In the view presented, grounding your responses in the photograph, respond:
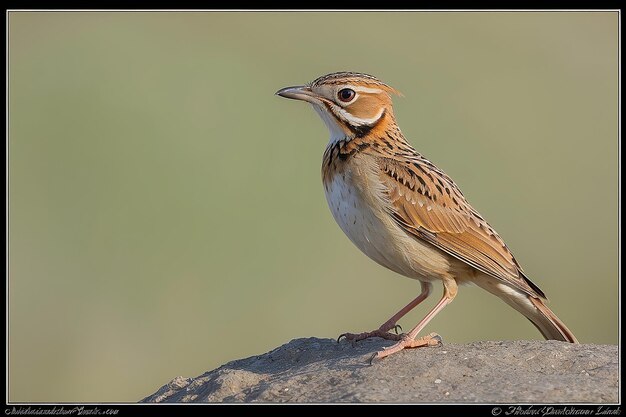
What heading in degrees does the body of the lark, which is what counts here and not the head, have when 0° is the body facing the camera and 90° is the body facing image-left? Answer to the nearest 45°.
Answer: approximately 90°

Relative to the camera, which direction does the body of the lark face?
to the viewer's left
